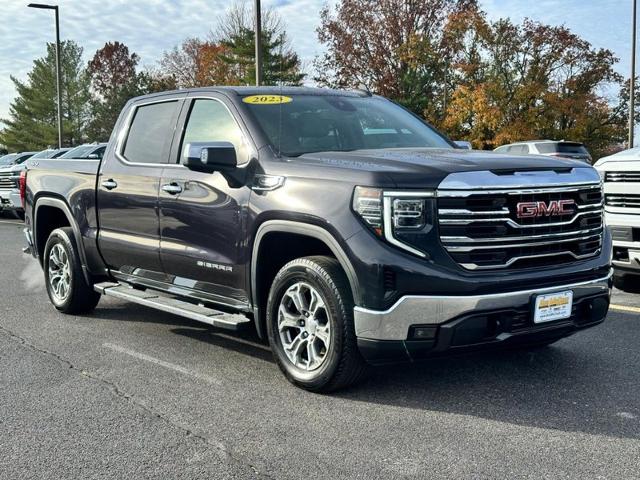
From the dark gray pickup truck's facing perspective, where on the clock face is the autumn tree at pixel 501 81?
The autumn tree is roughly at 8 o'clock from the dark gray pickup truck.

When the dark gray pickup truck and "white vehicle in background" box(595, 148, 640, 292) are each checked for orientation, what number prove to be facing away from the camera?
0

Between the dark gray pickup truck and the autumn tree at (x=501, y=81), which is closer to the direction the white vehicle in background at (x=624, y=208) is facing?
the dark gray pickup truck

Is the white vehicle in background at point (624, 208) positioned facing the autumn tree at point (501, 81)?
no

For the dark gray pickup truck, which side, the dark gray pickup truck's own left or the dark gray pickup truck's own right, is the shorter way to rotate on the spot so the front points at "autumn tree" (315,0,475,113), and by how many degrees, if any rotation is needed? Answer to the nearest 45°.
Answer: approximately 135° to the dark gray pickup truck's own left

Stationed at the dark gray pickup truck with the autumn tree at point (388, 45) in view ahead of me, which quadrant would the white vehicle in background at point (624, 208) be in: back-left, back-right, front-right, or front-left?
front-right

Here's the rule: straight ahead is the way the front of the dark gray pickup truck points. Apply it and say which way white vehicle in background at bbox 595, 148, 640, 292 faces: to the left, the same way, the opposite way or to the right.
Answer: to the right

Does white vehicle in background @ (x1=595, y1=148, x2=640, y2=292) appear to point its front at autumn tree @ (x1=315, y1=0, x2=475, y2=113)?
no

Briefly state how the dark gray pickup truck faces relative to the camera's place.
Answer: facing the viewer and to the right of the viewer

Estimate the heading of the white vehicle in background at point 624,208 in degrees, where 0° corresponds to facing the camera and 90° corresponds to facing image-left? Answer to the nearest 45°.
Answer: approximately 45°

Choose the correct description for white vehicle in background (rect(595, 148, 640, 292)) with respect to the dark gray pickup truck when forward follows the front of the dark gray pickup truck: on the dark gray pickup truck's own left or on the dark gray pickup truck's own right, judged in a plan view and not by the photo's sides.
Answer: on the dark gray pickup truck's own left
